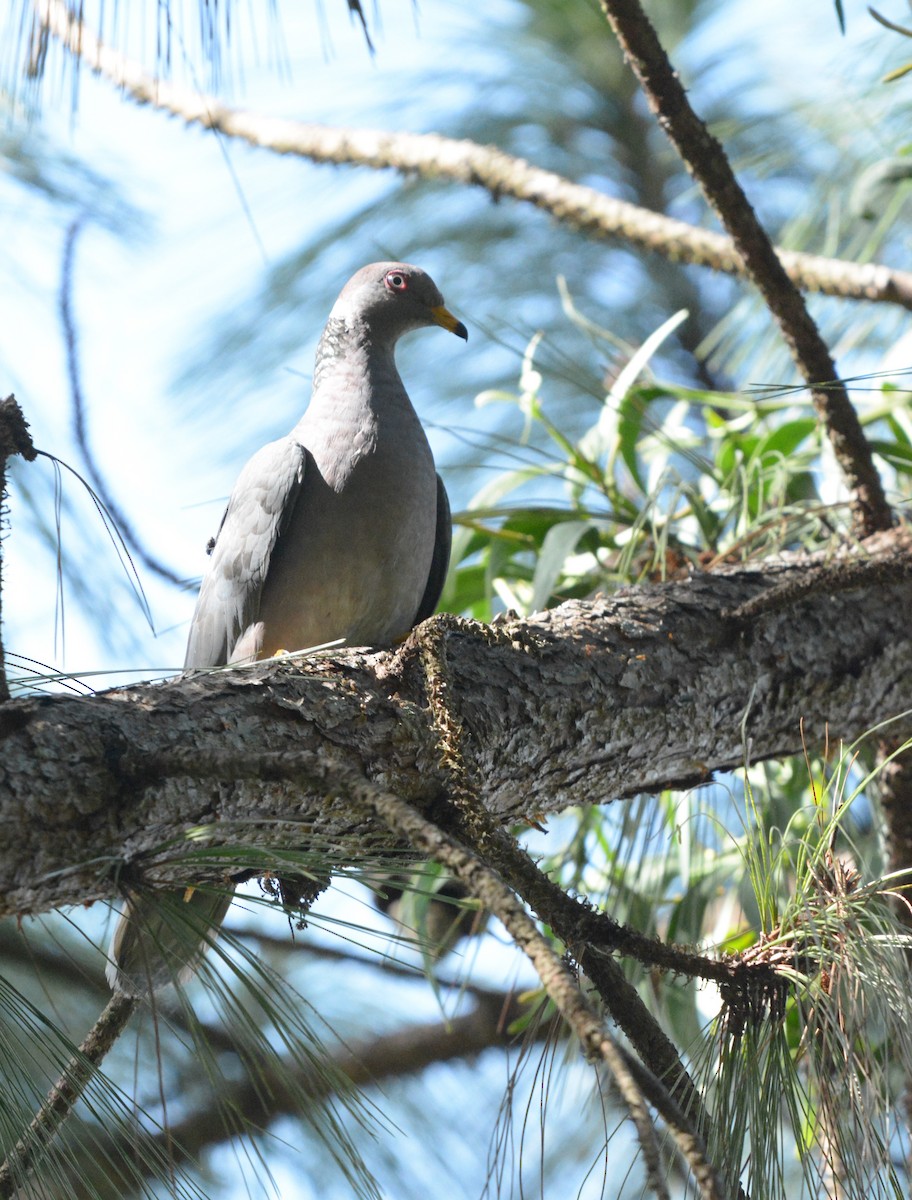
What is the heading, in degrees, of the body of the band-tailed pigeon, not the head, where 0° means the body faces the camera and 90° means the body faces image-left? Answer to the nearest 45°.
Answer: approximately 315°
